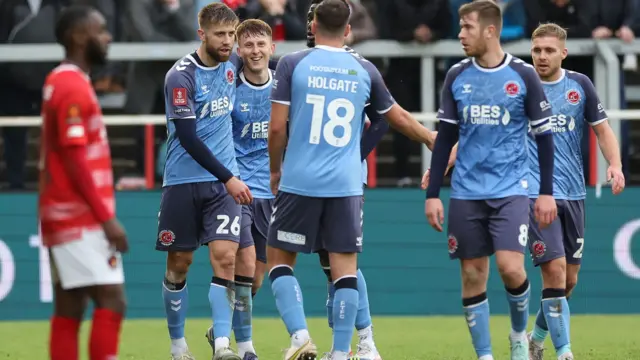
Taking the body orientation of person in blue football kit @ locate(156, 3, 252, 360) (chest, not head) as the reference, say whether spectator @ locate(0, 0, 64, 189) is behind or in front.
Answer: behind

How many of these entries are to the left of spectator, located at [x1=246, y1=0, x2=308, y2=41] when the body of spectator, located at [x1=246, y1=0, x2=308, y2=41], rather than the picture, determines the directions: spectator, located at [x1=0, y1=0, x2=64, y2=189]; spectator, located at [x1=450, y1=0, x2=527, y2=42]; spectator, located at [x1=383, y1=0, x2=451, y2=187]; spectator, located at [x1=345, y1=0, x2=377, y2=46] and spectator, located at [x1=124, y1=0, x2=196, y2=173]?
3

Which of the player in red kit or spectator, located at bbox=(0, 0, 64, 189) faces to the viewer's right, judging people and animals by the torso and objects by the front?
the player in red kit

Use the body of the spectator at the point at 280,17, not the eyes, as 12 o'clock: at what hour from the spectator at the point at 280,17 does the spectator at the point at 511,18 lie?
the spectator at the point at 511,18 is roughly at 9 o'clock from the spectator at the point at 280,17.

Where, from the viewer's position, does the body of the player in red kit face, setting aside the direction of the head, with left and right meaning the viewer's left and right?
facing to the right of the viewer

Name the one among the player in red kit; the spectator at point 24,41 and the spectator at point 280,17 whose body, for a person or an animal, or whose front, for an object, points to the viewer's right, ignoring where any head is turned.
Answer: the player in red kit

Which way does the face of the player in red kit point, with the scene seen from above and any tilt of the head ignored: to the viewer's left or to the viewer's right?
to the viewer's right

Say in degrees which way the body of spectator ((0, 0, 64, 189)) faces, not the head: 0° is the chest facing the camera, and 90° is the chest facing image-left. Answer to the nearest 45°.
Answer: approximately 0°

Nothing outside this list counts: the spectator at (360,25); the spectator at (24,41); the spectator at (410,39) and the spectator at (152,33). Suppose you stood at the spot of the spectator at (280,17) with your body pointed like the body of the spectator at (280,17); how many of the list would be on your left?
2

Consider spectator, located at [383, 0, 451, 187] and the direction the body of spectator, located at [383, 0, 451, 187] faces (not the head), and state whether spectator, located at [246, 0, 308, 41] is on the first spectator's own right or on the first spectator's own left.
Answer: on the first spectator's own right

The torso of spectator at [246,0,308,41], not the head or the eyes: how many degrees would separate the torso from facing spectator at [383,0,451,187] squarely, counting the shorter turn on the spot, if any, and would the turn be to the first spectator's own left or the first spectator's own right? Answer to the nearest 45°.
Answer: approximately 90° to the first spectator's own left
